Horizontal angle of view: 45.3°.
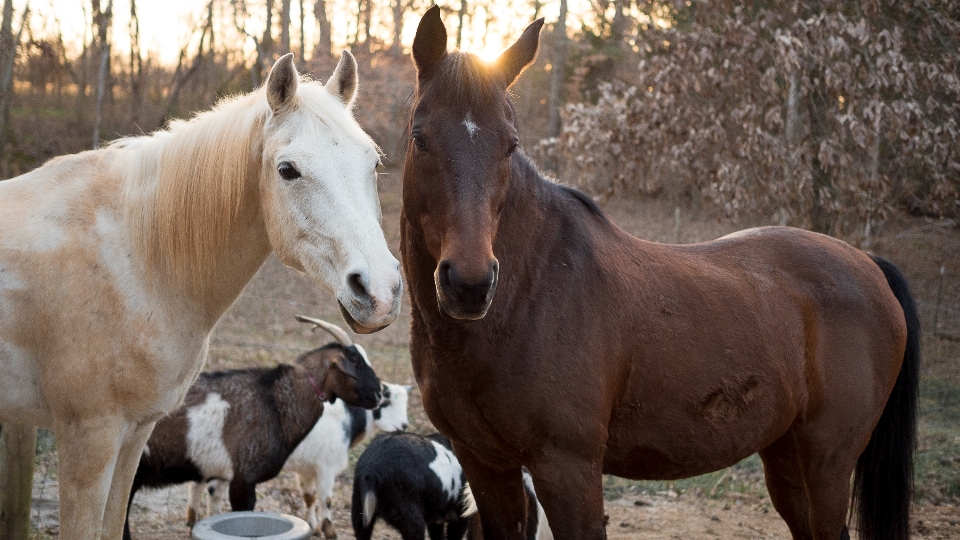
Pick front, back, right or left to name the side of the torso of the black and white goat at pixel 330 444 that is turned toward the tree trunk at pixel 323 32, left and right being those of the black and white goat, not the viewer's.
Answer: left

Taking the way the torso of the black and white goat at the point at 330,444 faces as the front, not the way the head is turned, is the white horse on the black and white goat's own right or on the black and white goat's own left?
on the black and white goat's own right

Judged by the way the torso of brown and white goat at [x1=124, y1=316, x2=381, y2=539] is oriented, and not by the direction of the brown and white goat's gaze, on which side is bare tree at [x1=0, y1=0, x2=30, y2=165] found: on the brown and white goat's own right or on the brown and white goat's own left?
on the brown and white goat's own left

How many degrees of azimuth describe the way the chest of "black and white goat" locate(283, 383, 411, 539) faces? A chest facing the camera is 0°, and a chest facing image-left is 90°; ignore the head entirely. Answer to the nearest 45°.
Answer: approximately 270°

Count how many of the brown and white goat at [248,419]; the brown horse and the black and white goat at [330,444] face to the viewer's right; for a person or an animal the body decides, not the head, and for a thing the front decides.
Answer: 2

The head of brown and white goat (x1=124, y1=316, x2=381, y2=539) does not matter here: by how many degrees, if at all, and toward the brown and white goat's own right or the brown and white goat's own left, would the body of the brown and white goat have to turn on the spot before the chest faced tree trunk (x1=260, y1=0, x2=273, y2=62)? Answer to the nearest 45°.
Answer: approximately 90° to the brown and white goat's own left

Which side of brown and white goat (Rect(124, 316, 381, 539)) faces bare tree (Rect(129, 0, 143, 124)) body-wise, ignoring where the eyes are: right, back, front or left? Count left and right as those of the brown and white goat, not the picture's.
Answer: left

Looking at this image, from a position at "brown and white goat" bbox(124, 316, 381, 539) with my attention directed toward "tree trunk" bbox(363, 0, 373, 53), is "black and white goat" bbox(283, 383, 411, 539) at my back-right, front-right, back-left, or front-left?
front-right

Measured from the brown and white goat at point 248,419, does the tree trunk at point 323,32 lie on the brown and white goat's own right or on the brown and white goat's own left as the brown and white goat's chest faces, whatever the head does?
on the brown and white goat's own left

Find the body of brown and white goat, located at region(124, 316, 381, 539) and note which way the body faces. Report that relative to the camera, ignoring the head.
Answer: to the viewer's right
